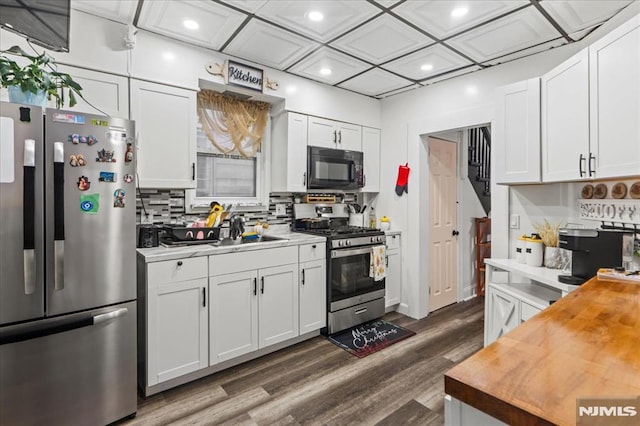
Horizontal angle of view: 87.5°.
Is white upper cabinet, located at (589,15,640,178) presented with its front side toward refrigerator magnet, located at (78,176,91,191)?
yes

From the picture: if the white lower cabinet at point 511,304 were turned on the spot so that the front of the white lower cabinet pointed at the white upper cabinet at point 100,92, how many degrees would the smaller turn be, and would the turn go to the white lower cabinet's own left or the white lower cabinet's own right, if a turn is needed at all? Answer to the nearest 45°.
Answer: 0° — it already faces it

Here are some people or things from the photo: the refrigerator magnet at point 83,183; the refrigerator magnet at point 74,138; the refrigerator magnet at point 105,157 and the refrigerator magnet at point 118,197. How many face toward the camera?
4

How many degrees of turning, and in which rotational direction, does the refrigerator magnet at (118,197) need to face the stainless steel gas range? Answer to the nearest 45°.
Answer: approximately 90° to its left

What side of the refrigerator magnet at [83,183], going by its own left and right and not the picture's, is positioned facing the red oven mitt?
left

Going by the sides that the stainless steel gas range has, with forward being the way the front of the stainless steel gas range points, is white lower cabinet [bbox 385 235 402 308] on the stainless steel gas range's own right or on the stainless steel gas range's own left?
on the stainless steel gas range's own left

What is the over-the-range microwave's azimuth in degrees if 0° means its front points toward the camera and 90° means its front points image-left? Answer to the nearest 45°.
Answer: approximately 315°

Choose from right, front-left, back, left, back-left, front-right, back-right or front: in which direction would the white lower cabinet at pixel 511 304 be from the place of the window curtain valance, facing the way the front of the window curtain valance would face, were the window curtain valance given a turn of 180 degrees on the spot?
back

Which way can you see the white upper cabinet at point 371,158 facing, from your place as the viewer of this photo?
facing the viewer and to the right of the viewer

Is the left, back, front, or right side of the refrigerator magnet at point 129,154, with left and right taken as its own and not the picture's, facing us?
front

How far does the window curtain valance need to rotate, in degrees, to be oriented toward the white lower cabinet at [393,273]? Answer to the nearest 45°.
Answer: approximately 45° to its left

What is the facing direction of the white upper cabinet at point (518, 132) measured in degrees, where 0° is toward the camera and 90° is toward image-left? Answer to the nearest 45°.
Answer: approximately 45°

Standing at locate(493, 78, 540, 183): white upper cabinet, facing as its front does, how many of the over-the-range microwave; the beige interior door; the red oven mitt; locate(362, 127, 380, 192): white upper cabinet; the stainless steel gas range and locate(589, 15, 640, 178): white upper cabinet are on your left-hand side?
1

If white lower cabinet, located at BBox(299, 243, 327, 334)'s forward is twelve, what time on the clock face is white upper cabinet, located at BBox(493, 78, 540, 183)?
The white upper cabinet is roughly at 11 o'clock from the white lower cabinet.

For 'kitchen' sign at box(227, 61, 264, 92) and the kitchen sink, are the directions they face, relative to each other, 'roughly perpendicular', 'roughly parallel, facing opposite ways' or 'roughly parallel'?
roughly parallel

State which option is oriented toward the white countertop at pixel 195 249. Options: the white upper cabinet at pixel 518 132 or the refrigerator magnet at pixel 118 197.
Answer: the white upper cabinet

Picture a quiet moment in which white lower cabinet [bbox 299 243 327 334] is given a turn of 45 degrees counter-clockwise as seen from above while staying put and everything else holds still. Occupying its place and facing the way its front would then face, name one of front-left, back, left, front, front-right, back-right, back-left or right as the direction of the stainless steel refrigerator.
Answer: back-right

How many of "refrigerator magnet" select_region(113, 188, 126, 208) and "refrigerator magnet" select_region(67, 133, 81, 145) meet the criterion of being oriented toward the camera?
2

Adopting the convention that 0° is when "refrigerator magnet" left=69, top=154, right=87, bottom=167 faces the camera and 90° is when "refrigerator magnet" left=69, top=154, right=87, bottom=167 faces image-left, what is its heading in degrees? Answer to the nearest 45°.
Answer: approximately 0°

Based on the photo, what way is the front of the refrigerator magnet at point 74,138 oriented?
toward the camera
